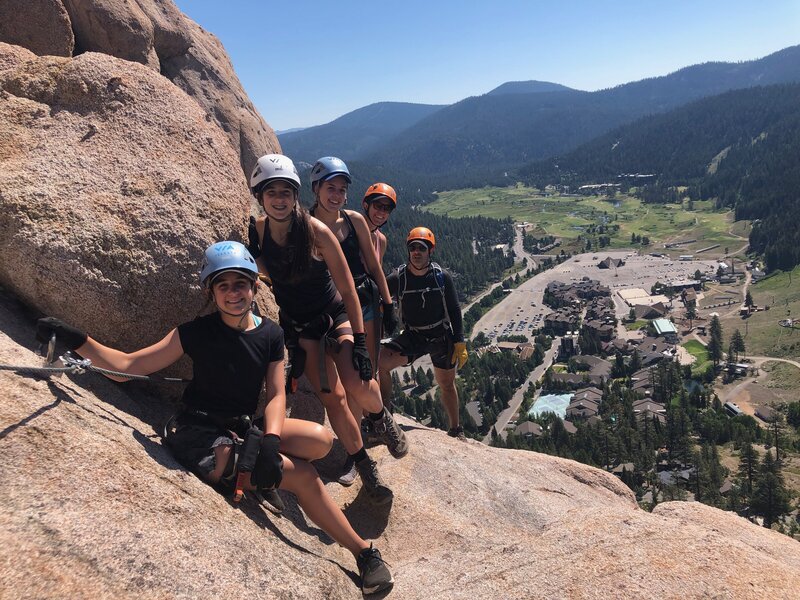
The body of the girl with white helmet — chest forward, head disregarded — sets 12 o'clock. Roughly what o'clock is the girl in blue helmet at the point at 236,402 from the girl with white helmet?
The girl in blue helmet is roughly at 1 o'clock from the girl with white helmet.

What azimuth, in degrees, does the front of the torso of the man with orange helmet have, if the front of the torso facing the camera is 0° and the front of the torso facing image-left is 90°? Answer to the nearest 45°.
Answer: approximately 0°

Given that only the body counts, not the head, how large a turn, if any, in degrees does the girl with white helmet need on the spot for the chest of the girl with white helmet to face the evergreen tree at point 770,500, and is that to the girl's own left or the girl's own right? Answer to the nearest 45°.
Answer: approximately 135° to the girl's own left

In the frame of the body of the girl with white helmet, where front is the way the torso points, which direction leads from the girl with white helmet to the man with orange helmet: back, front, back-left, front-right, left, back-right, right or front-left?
back-left

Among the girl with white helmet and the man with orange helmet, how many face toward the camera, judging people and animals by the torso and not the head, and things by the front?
2
